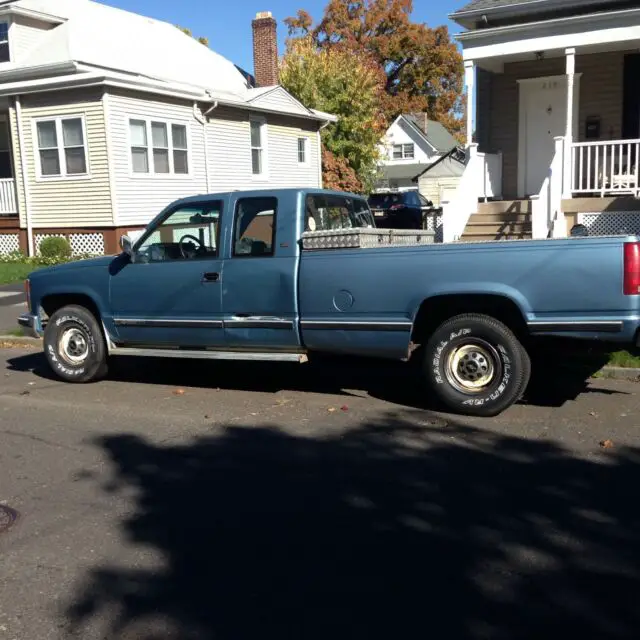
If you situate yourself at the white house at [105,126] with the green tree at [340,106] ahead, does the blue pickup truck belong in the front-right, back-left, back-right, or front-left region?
back-right

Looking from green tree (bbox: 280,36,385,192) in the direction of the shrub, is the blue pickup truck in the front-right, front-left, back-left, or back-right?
front-left

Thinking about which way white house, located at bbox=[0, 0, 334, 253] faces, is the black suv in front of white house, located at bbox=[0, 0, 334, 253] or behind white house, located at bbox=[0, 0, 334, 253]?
behind

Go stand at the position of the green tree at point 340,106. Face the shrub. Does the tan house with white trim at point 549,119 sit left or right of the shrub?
left

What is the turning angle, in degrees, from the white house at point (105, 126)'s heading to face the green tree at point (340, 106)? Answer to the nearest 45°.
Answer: approximately 180°

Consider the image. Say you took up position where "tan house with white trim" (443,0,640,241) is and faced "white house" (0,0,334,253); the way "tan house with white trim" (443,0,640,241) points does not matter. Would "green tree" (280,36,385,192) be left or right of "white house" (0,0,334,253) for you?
right

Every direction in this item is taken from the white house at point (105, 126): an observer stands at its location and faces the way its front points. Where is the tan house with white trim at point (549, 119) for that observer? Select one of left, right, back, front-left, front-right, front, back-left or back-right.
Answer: left

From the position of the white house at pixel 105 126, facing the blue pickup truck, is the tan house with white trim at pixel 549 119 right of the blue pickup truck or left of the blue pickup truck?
left

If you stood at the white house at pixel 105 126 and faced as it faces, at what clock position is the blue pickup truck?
The blue pickup truck is roughly at 10 o'clock from the white house.

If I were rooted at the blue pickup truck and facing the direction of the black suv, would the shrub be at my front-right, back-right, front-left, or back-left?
front-left

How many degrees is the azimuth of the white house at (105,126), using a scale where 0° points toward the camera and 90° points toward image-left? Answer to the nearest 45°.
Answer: approximately 45°

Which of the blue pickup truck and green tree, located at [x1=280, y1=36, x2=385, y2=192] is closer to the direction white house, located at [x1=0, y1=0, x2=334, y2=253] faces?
the blue pickup truck
